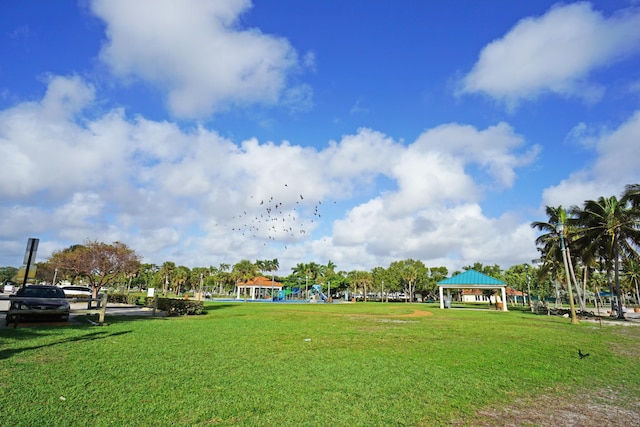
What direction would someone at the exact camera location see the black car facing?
facing the viewer

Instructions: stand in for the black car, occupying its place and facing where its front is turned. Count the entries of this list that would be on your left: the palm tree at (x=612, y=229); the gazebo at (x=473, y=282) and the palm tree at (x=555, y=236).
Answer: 3

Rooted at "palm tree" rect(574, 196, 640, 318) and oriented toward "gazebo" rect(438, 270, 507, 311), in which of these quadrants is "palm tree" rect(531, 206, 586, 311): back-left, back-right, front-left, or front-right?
front-right

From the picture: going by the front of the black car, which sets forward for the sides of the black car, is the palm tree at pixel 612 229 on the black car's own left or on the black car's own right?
on the black car's own left

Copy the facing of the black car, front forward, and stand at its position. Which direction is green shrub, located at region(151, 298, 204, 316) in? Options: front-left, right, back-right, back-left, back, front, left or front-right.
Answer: back-left

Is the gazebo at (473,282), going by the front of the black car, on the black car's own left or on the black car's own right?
on the black car's own left

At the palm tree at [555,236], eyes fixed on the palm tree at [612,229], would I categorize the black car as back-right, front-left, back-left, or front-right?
front-right

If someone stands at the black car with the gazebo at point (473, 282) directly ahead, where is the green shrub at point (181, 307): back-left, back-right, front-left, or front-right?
front-left

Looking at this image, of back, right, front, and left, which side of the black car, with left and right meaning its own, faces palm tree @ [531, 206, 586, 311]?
left
